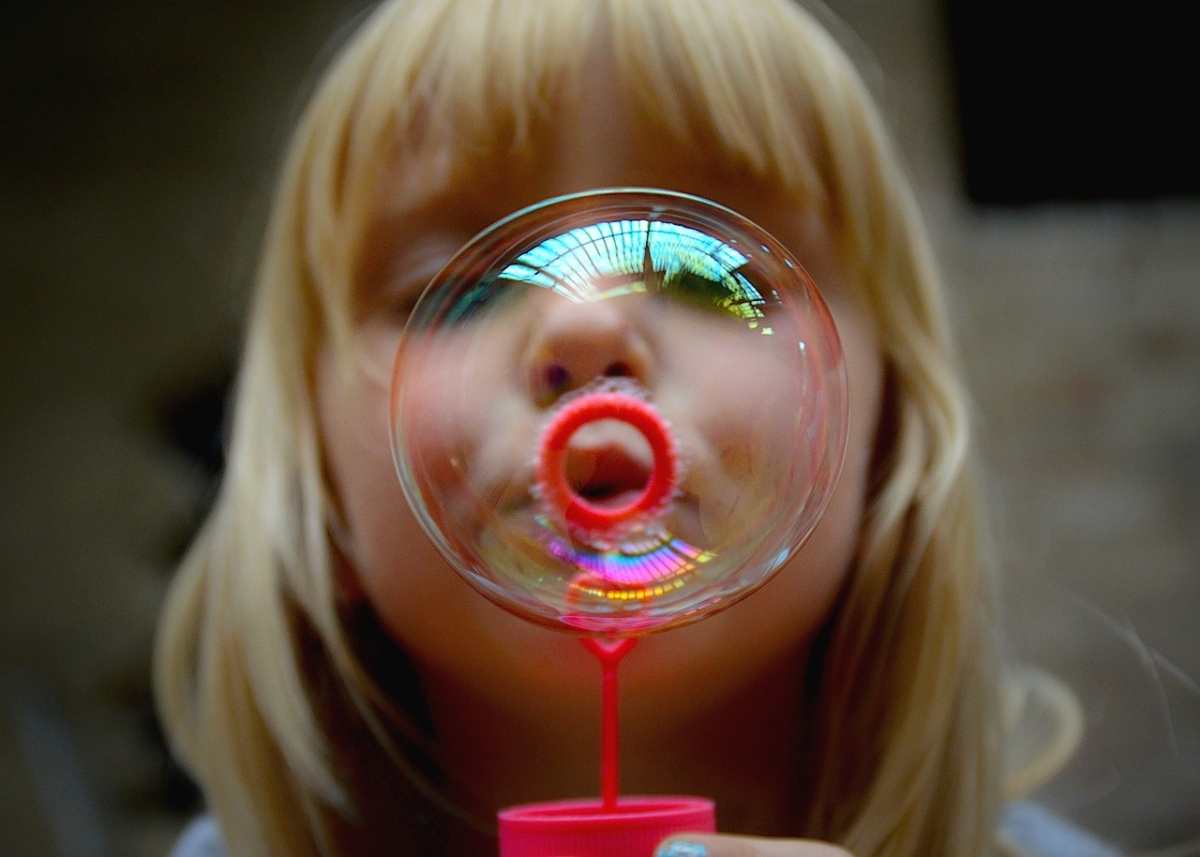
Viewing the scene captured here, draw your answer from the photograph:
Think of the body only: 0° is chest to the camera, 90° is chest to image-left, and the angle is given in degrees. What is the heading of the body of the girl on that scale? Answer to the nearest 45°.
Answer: approximately 0°
